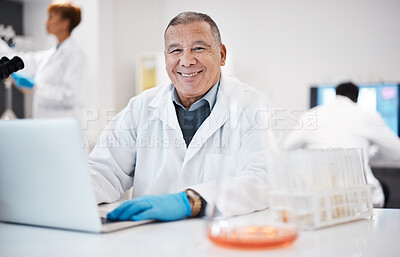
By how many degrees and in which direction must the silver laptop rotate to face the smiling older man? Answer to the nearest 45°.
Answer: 0° — it already faces them

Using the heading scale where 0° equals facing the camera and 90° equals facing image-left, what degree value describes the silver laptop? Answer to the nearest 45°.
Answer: approximately 225°

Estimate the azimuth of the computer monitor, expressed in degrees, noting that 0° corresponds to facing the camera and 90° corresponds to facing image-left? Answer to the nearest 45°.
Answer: approximately 0°

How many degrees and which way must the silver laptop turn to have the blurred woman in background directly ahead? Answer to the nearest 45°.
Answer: approximately 45° to its left

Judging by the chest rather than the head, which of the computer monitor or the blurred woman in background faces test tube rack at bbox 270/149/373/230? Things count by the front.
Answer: the computer monitor

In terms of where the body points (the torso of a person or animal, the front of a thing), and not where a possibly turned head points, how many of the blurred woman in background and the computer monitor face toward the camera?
1

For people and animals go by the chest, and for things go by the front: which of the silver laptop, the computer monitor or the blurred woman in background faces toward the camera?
the computer monitor

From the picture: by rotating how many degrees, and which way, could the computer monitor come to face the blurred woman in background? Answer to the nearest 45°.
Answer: approximately 45° to its right

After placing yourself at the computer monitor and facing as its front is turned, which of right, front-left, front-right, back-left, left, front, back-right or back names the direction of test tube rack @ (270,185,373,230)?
front
